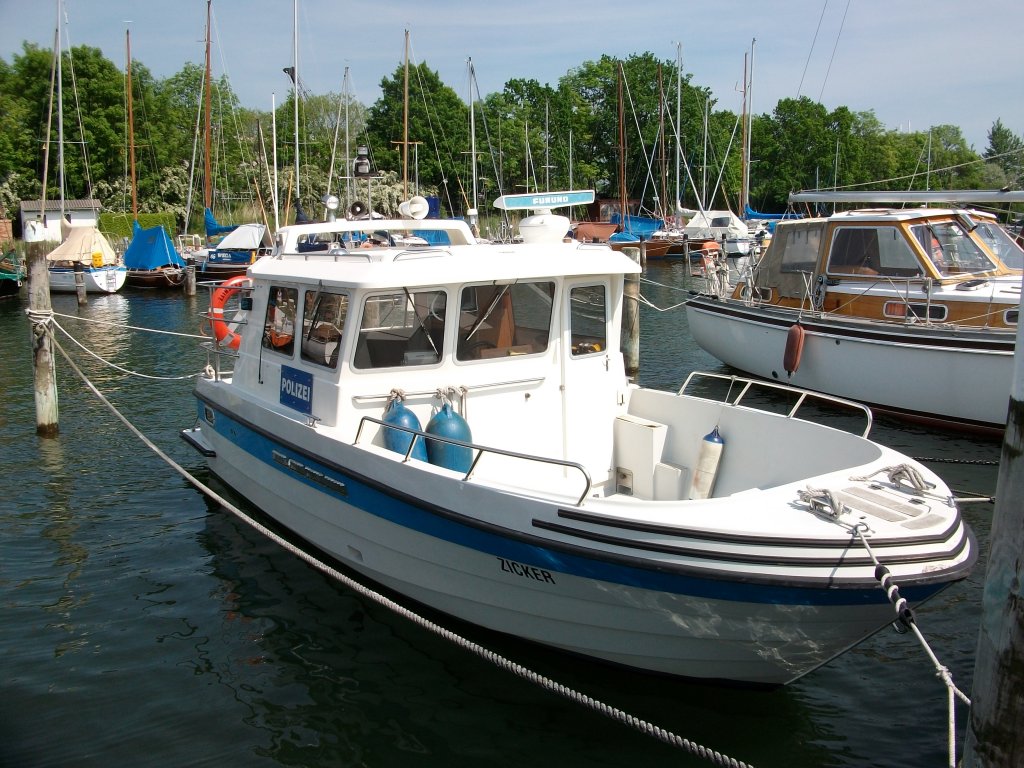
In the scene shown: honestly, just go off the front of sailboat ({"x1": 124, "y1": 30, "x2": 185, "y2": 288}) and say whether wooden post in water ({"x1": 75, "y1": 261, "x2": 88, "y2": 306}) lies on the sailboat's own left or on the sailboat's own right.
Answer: on the sailboat's own left

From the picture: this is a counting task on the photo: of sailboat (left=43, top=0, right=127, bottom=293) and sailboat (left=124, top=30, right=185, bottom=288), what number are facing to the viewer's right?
0

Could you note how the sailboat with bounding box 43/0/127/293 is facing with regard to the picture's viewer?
facing away from the viewer and to the left of the viewer

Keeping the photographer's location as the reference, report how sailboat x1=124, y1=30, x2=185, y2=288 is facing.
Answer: facing away from the viewer and to the left of the viewer

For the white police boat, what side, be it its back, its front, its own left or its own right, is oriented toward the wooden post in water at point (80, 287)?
back

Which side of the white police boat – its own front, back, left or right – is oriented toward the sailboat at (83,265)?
back

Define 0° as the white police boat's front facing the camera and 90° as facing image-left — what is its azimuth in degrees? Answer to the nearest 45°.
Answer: approximately 315°
